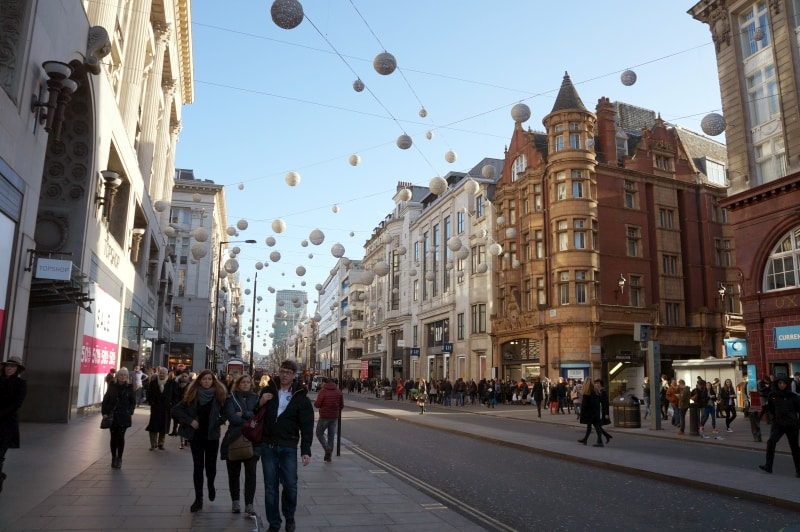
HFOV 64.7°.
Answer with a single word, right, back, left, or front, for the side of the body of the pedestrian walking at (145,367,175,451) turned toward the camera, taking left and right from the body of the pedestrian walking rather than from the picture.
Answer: front

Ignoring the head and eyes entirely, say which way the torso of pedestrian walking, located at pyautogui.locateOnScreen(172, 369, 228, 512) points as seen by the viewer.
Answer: toward the camera

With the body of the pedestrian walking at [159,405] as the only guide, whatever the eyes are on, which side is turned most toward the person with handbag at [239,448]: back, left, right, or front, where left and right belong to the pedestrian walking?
front

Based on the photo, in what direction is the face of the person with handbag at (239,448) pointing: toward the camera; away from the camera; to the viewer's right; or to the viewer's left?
toward the camera

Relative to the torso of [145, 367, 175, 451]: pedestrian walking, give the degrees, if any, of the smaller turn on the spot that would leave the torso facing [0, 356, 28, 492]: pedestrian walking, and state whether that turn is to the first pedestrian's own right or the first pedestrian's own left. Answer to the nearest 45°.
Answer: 0° — they already face them

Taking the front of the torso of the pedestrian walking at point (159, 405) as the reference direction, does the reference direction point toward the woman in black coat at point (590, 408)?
no

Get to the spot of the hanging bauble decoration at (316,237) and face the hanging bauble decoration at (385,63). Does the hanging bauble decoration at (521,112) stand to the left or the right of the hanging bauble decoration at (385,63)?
left

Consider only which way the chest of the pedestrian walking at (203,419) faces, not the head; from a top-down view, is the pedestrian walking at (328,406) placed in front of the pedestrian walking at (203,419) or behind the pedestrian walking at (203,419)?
behind

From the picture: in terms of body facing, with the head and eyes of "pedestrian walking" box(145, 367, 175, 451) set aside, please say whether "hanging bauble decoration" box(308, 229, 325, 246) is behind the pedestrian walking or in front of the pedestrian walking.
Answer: behind

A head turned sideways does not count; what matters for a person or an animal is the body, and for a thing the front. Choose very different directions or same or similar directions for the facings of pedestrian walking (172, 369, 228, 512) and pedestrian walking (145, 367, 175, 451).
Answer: same or similar directions

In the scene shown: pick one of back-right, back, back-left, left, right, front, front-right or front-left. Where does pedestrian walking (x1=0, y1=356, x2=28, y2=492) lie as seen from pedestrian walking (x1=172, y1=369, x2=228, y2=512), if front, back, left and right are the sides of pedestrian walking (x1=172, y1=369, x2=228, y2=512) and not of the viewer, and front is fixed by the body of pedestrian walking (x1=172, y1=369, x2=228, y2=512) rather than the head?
right

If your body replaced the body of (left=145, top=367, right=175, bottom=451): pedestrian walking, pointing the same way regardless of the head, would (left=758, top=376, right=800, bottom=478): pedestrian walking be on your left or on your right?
on your left

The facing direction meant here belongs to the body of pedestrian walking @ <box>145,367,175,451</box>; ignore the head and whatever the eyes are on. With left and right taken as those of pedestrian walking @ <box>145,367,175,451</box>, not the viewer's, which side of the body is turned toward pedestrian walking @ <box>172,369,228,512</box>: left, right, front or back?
front

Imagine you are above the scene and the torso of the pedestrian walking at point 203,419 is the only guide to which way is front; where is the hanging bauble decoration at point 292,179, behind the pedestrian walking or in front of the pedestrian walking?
behind
